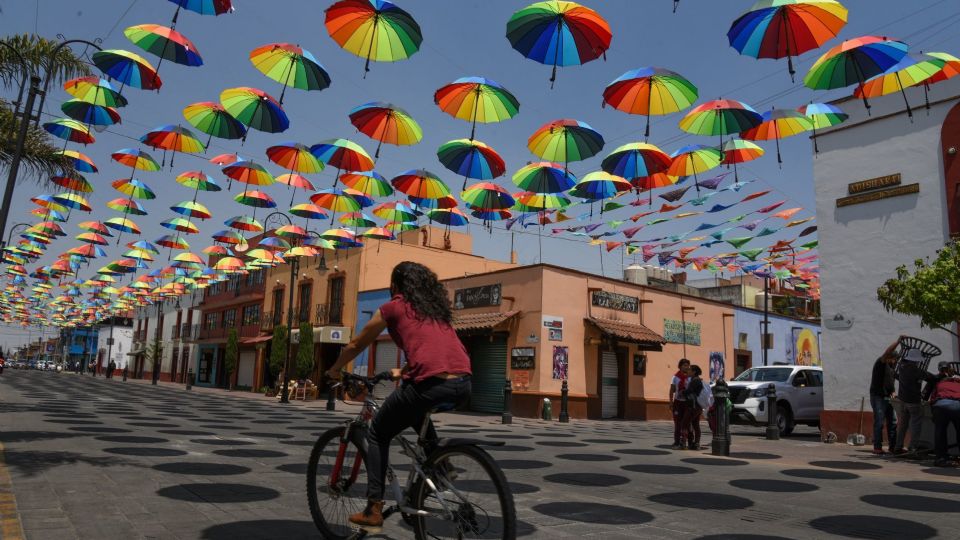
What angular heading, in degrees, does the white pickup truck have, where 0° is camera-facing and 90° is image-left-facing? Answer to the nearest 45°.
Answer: approximately 45°

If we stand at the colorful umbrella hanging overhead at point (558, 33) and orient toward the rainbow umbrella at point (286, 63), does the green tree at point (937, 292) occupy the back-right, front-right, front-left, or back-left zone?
back-right

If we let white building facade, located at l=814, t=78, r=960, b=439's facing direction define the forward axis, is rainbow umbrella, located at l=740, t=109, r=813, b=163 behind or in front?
in front

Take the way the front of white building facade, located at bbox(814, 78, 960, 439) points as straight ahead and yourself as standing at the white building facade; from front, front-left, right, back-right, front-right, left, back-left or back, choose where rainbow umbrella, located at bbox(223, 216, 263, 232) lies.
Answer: front-right

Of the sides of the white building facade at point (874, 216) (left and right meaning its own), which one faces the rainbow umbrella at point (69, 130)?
front

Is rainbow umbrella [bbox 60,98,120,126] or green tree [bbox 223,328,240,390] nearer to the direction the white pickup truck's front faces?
the rainbow umbrella
